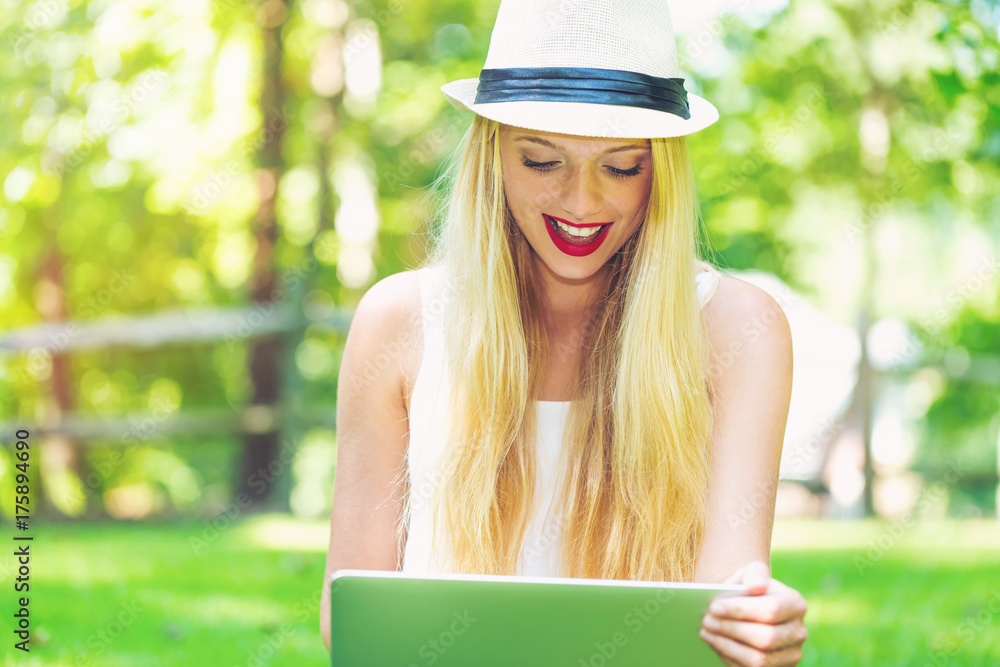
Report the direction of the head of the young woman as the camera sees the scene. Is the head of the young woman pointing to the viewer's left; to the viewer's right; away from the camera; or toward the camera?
toward the camera

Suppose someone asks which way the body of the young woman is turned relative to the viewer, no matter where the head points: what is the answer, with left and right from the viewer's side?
facing the viewer

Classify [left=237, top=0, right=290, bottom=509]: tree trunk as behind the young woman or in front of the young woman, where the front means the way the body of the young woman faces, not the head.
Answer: behind
